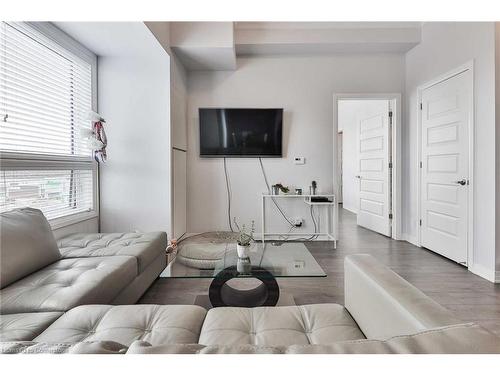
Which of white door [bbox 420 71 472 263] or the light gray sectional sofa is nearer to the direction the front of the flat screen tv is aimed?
the light gray sectional sofa

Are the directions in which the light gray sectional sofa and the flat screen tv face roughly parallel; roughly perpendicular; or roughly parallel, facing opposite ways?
roughly parallel, facing opposite ways

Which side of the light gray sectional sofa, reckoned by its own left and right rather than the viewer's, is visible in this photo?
back

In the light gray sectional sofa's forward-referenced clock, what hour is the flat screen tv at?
The flat screen tv is roughly at 12 o'clock from the light gray sectional sofa.

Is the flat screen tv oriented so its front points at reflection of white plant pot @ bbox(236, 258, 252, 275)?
yes

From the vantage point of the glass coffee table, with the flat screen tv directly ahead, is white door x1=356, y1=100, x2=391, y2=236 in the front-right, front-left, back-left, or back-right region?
front-right

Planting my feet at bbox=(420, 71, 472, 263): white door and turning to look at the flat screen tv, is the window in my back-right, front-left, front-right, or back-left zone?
front-left

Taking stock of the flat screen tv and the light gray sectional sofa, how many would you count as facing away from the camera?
1

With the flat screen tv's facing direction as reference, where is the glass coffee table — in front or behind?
in front

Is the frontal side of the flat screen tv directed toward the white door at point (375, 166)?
no

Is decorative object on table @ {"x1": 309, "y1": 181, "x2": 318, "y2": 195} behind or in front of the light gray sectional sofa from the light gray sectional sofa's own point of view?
in front

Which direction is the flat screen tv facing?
toward the camera

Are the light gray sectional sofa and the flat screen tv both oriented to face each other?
yes
